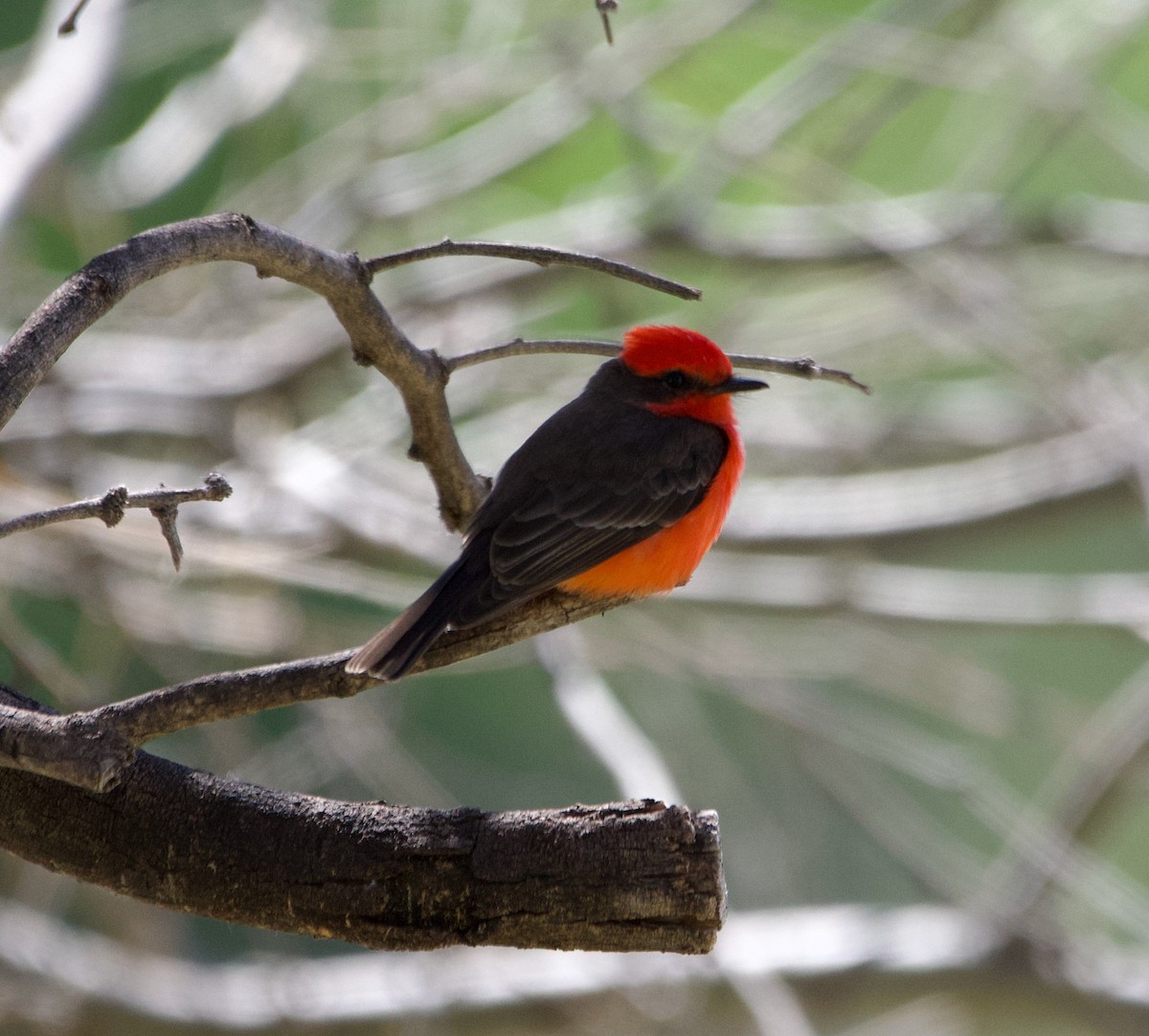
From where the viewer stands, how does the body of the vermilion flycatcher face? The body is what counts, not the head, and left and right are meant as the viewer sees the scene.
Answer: facing to the right of the viewer
